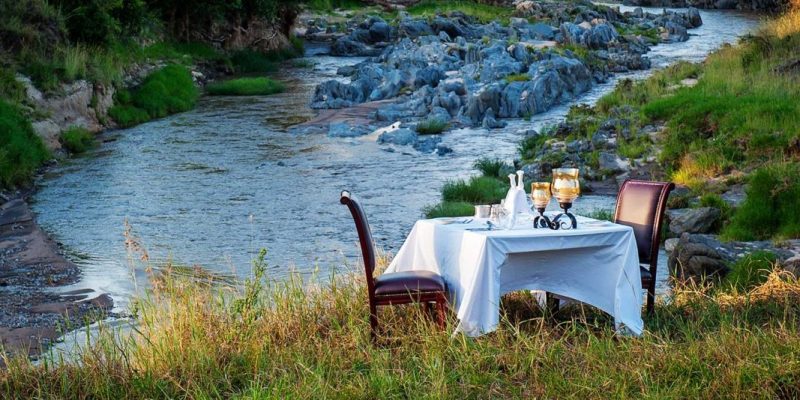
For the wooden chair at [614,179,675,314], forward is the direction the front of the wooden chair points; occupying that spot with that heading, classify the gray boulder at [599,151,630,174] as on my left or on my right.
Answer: on my right

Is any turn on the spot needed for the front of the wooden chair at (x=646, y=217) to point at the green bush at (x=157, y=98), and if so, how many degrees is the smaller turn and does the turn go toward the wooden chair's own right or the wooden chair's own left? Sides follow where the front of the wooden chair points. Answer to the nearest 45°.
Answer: approximately 90° to the wooden chair's own right

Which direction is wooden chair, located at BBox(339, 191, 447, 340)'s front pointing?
to the viewer's right

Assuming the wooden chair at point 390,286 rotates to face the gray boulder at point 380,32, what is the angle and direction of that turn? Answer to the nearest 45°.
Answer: approximately 90° to its left

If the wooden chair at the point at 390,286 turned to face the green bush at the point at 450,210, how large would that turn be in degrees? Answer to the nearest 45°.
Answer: approximately 90° to its left

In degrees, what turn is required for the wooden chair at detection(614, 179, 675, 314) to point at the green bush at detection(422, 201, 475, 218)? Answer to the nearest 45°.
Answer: approximately 90° to its right

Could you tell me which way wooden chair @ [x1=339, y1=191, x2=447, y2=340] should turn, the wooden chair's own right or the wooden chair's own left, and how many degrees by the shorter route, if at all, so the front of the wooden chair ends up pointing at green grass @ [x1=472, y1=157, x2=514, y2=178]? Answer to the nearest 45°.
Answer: approximately 90° to the wooden chair's own left

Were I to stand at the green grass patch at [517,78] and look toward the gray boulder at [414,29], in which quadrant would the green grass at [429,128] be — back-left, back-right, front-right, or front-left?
back-left

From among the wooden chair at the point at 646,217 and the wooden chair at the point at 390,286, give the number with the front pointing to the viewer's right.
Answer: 1

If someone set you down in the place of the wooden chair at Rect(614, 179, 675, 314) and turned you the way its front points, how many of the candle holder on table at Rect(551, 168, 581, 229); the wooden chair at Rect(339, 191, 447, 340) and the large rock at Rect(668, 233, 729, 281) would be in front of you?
2

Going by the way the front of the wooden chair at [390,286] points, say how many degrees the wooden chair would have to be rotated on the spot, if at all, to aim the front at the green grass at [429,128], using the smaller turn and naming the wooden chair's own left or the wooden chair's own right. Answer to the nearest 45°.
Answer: approximately 90° to the wooden chair's own left

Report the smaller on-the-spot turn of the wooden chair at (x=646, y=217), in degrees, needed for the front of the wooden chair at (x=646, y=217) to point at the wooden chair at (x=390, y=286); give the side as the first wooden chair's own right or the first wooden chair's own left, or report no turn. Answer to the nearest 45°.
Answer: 0° — it already faces it

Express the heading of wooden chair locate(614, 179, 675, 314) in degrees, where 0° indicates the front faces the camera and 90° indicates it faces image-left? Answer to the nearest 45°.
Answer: approximately 45°

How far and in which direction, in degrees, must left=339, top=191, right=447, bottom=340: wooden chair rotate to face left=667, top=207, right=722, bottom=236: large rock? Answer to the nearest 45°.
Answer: approximately 45° to its left
